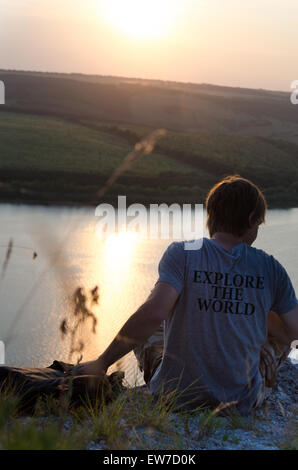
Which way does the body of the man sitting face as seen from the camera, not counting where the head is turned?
away from the camera
